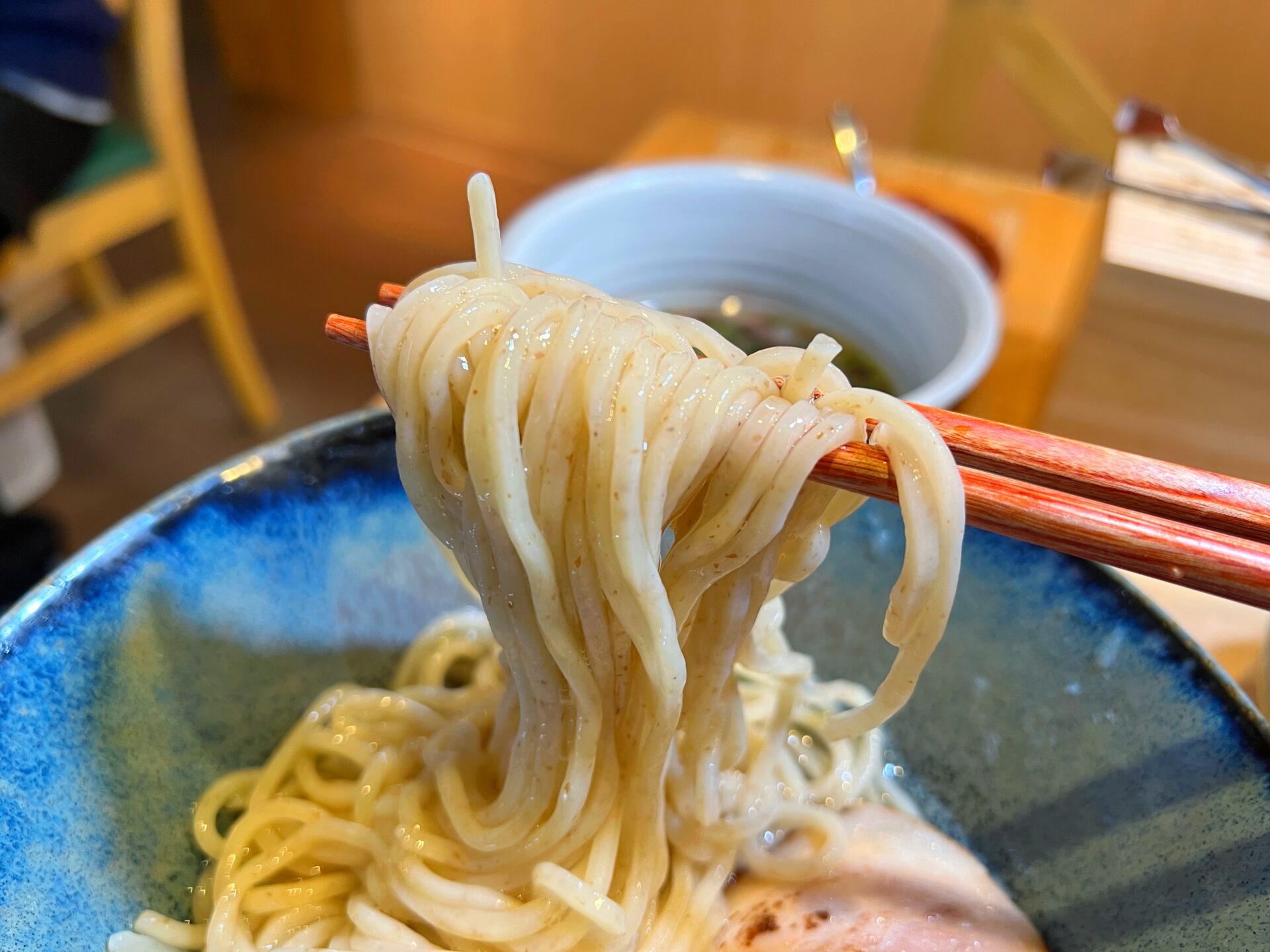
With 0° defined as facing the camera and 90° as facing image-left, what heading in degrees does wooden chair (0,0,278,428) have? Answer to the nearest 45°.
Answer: approximately 45°

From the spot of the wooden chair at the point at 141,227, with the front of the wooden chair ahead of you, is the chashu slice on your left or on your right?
on your left

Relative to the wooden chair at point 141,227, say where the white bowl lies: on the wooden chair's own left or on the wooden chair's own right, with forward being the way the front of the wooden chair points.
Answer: on the wooden chair's own left
